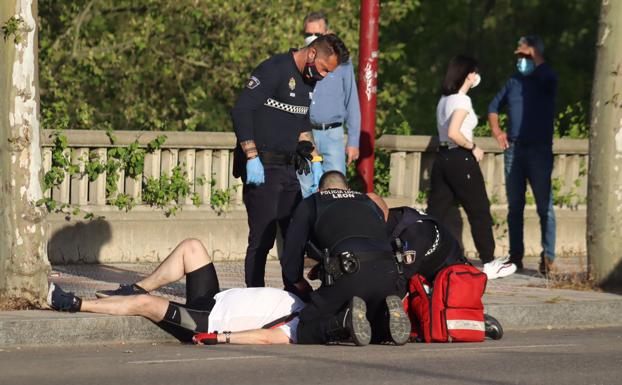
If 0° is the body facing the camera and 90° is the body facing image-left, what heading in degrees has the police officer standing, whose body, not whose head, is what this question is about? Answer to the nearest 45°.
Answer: approximately 315°

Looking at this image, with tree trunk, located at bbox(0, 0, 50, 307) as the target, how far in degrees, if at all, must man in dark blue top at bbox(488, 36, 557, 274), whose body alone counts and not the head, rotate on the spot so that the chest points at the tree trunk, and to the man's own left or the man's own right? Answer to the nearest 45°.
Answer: approximately 45° to the man's own right

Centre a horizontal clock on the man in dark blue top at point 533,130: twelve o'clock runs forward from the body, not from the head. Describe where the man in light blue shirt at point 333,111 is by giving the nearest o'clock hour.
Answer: The man in light blue shirt is roughly at 2 o'clock from the man in dark blue top.

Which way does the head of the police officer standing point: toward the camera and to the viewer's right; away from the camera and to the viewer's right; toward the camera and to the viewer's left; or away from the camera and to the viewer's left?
toward the camera and to the viewer's right

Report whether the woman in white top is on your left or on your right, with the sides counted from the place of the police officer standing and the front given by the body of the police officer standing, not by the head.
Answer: on your left

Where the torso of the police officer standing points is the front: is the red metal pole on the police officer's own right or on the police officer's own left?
on the police officer's own left

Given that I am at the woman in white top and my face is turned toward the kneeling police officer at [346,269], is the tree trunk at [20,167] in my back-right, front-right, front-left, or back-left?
front-right

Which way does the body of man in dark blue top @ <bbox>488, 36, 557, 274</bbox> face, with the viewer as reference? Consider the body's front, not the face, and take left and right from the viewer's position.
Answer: facing the viewer

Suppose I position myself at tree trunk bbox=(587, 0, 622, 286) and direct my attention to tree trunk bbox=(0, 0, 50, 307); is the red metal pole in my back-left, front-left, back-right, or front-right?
front-right

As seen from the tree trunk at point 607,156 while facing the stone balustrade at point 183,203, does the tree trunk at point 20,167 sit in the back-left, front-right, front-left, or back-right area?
front-left
